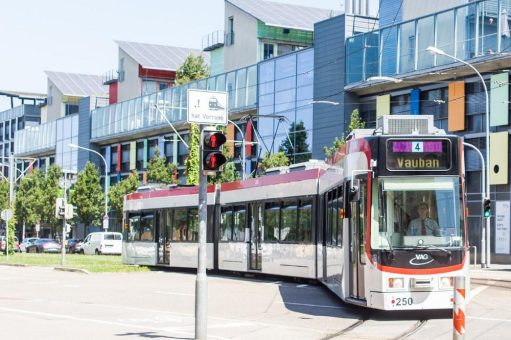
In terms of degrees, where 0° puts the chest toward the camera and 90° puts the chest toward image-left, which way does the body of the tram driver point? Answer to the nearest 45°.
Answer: approximately 0°

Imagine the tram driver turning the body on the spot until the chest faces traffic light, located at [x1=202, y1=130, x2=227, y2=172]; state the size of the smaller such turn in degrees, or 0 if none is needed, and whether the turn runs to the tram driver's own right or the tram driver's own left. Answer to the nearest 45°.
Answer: approximately 45° to the tram driver's own right
